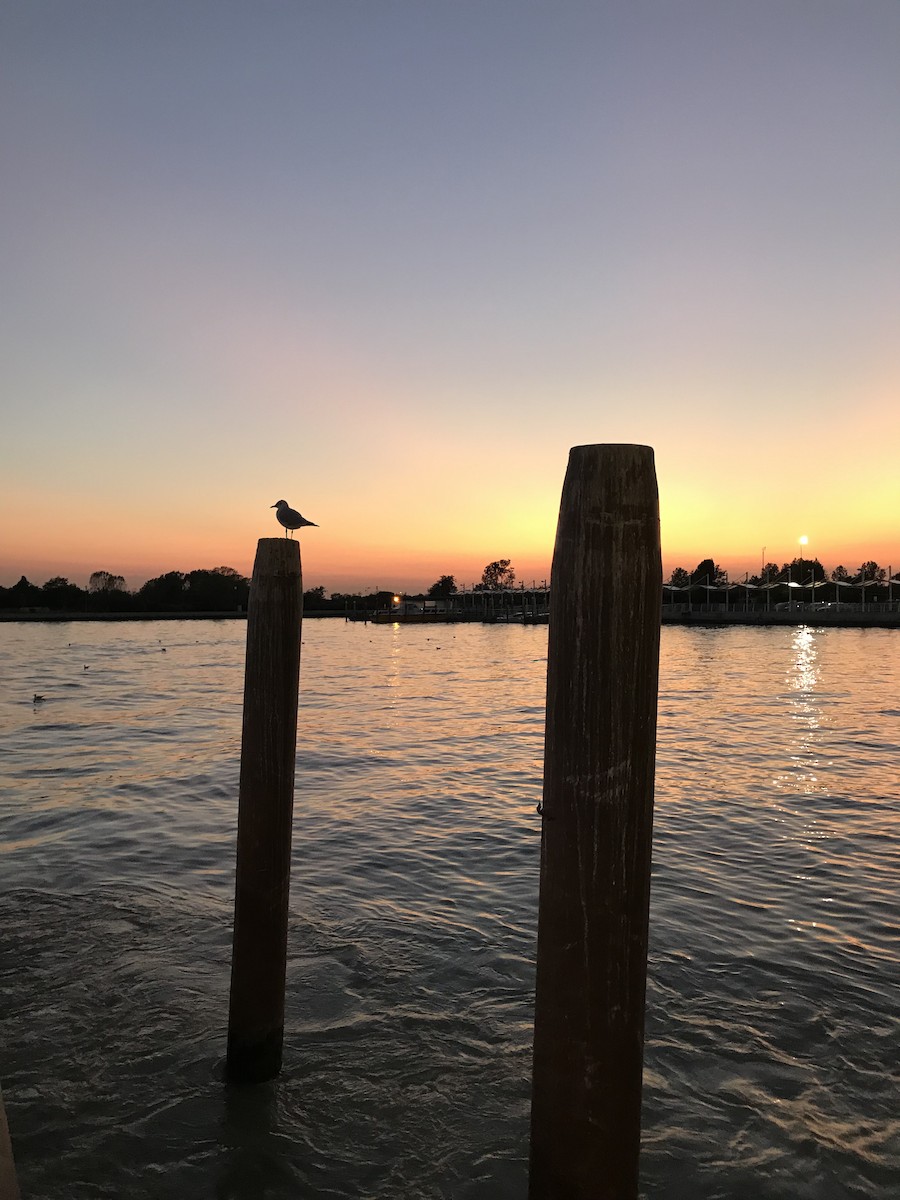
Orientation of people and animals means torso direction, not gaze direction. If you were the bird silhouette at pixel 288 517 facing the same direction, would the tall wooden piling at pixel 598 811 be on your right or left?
on your left

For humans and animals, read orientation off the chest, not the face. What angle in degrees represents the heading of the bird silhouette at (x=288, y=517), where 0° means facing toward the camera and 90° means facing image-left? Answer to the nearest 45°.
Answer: approximately 90°
